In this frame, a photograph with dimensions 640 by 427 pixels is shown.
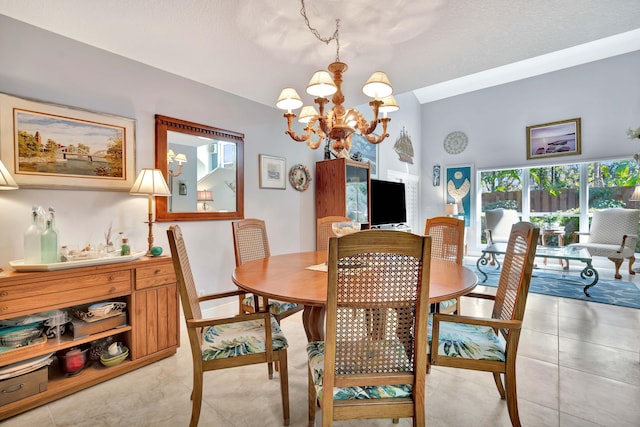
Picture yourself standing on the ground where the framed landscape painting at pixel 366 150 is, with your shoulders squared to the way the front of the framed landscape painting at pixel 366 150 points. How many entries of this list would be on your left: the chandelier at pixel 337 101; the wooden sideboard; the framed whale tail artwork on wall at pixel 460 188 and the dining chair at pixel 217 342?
1

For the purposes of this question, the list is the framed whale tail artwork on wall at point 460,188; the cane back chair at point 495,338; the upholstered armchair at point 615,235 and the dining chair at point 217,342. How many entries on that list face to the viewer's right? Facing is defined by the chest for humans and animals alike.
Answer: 1

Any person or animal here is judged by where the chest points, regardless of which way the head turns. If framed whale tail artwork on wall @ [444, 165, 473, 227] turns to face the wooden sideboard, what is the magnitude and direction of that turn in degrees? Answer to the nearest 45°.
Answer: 0° — it already faces it

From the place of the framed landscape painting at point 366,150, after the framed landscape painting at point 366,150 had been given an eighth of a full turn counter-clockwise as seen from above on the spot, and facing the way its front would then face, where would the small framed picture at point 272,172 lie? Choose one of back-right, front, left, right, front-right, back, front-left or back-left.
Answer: back-right

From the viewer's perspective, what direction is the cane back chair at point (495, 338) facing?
to the viewer's left

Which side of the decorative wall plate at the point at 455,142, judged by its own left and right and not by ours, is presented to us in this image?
front

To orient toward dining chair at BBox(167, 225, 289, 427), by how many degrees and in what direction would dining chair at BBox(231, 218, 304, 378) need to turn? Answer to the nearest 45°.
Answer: approximately 45° to its right

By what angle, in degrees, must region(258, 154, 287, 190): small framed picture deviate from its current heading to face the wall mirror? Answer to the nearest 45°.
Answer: approximately 90° to its right

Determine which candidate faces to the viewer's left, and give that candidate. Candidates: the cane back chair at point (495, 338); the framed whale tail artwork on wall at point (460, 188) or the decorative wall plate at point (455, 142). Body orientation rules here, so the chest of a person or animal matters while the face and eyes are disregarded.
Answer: the cane back chair

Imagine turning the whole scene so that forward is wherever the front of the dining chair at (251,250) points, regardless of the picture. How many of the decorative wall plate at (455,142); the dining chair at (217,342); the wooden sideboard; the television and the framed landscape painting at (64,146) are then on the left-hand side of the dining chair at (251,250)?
2

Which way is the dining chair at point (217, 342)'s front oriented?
to the viewer's right

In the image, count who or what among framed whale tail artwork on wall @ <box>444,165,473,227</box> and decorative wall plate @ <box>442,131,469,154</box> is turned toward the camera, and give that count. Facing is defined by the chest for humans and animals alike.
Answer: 2

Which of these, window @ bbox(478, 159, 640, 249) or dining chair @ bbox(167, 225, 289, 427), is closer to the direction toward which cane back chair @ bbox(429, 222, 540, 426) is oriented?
the dining chair

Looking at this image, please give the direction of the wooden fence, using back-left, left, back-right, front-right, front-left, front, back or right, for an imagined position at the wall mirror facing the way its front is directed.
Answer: front-left

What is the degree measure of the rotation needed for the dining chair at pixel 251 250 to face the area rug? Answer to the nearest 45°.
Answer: approximately 45° to its left
